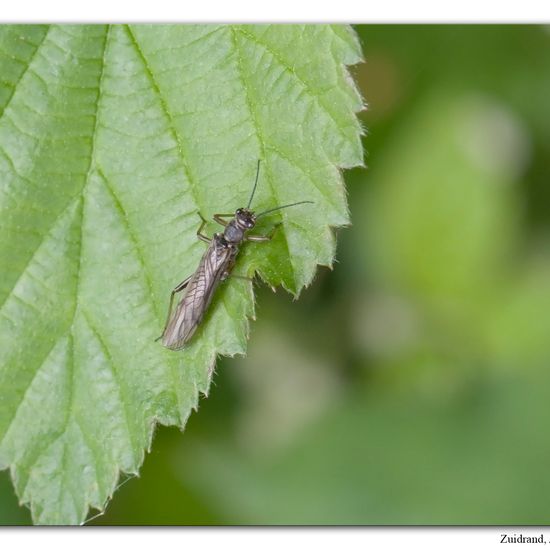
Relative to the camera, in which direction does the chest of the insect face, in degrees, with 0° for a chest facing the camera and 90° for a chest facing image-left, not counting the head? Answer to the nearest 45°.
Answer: approximately 225°
